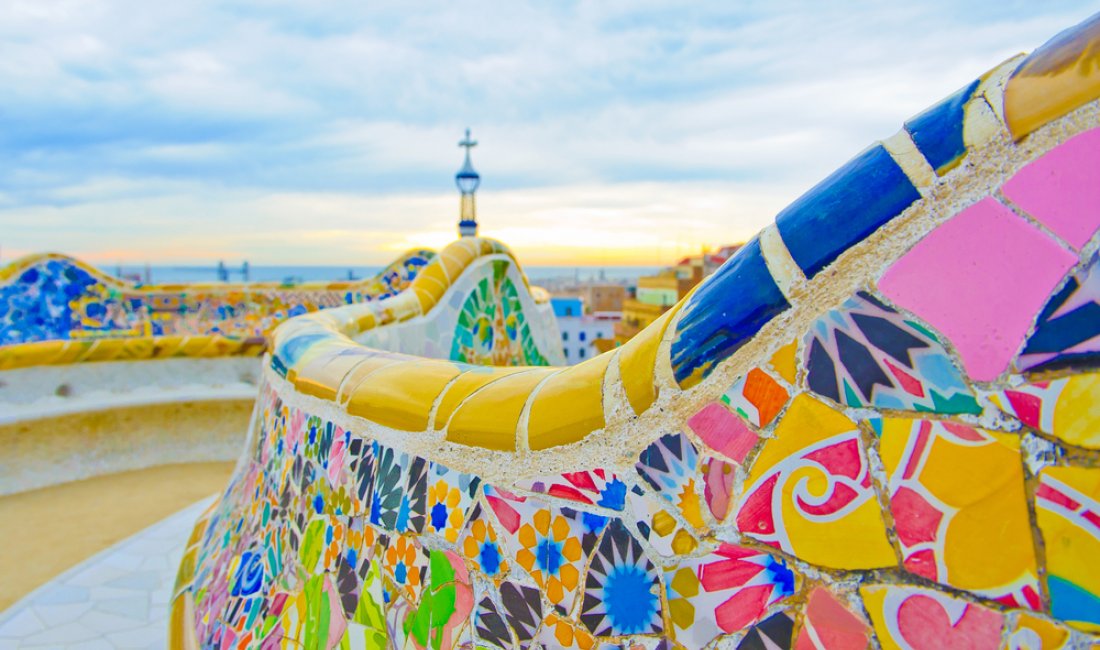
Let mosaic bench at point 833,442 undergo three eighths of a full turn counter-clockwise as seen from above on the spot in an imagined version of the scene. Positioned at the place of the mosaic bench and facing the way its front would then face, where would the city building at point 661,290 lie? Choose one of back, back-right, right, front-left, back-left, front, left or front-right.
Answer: left

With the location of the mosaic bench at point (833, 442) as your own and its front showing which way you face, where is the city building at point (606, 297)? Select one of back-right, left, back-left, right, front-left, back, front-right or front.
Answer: back-right

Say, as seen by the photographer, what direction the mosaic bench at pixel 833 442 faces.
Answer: facing the viewer and to the left of the viewer
